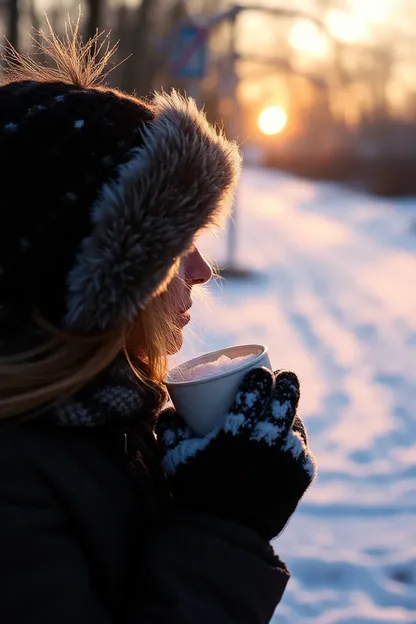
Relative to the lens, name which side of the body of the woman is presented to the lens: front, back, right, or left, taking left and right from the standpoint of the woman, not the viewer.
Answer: right

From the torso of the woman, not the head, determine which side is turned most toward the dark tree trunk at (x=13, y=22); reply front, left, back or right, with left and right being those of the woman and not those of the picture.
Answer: left

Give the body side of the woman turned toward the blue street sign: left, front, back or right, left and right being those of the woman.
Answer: left
